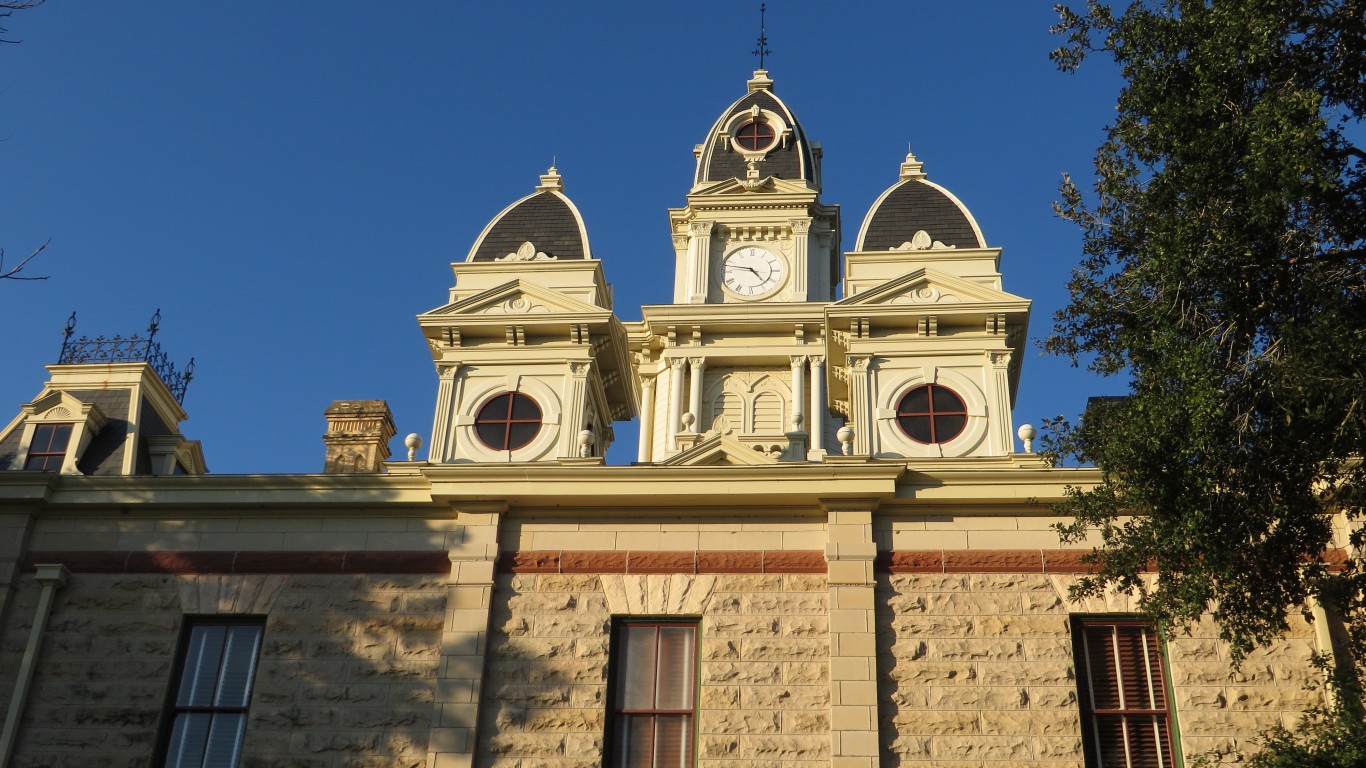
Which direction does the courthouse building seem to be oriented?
toward the camera

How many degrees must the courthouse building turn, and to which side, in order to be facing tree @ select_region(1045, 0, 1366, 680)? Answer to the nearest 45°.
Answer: approximately 45° to its left
